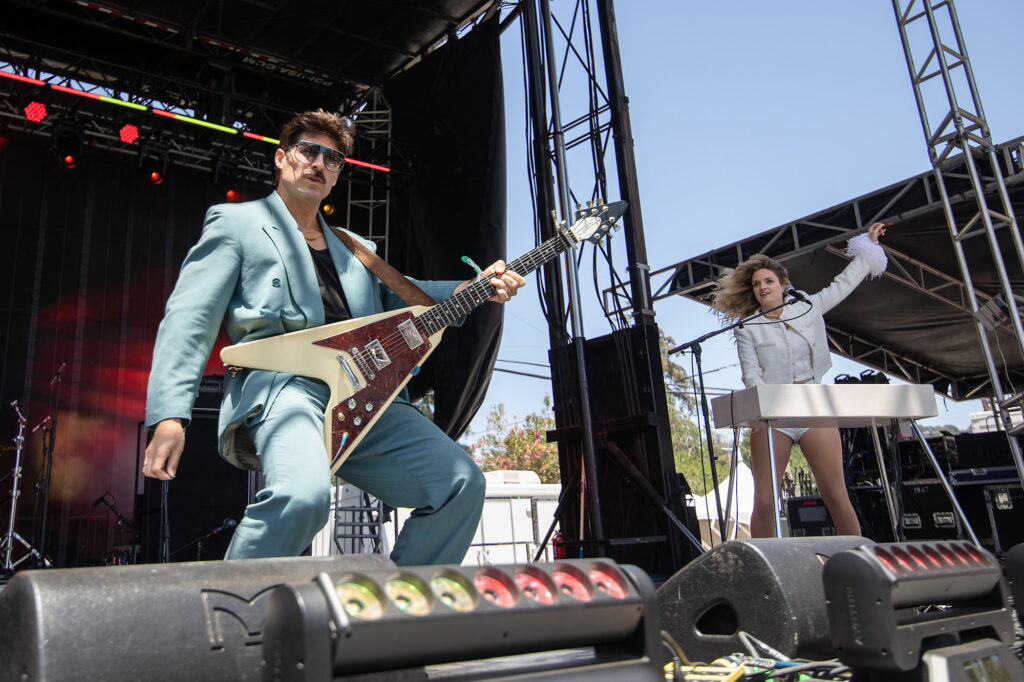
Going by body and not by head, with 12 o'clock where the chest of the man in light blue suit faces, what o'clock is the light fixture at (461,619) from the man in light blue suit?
The light fixture is roughly at 1 o'clock from the man in light blue suit.

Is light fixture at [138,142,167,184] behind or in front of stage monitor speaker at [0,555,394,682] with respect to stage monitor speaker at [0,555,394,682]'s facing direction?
in front

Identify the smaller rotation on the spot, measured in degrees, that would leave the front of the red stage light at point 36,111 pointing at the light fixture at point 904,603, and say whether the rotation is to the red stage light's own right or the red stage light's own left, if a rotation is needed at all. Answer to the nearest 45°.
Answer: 0° — it already faces it

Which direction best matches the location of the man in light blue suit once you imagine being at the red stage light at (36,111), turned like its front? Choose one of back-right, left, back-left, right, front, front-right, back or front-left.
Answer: front

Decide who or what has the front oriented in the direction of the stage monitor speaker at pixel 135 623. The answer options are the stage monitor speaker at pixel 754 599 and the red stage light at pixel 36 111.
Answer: the red stage light

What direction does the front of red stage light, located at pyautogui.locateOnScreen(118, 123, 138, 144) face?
toward the camera

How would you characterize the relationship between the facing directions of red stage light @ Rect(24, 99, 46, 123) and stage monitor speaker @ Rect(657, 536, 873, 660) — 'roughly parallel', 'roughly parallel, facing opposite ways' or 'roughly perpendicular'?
roughly parallel, facing opposite ways

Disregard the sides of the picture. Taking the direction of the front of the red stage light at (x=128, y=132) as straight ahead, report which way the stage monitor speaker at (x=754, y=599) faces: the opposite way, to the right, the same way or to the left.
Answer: the opposite way

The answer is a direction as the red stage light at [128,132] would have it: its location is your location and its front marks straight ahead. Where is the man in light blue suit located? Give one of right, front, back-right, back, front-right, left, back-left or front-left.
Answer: front

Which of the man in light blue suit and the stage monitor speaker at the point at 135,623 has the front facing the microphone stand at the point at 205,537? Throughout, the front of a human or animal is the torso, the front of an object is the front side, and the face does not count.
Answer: the stage monitor speaker

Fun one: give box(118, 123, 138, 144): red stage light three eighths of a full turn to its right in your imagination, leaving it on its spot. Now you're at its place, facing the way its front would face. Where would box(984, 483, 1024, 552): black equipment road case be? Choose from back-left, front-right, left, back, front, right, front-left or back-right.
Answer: back

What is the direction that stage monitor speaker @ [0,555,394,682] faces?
away from the camera

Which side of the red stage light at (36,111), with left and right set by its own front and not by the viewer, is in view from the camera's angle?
front

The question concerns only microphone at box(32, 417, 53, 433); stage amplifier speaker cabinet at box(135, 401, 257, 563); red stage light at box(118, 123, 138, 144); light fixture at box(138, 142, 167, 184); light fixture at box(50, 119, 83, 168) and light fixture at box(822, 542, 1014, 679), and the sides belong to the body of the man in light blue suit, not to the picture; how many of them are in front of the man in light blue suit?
1

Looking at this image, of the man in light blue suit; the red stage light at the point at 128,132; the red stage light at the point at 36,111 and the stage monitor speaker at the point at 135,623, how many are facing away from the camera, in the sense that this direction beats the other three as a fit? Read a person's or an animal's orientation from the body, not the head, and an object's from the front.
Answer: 1

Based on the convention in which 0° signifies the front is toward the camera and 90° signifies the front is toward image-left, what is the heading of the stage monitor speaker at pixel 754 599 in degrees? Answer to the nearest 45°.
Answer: approximately 135°

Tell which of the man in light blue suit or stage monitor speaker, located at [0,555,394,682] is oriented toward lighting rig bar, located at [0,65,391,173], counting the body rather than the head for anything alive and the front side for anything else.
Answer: the stage monitor speaker

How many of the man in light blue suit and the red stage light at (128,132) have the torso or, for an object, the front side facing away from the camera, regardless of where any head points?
0

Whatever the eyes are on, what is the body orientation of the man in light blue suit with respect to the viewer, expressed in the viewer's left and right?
facing the viewer and to the right of the viewer
